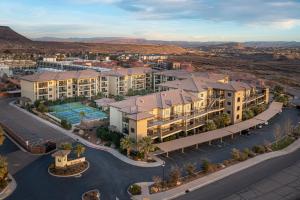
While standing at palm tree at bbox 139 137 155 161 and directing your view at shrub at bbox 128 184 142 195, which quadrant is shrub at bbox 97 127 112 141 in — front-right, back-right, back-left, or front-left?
back-right

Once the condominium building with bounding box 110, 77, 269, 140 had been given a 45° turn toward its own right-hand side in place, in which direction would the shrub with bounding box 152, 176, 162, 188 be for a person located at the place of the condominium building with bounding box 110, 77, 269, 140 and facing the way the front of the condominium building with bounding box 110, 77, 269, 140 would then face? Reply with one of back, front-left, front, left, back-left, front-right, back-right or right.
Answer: front

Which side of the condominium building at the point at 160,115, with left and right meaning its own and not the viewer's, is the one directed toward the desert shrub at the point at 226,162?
front

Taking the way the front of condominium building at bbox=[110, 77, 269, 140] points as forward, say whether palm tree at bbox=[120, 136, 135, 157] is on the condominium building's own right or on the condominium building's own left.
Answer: on the condominium building's own right

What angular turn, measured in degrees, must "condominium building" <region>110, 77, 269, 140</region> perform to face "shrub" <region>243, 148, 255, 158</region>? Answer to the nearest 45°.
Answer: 0° — it already faces it

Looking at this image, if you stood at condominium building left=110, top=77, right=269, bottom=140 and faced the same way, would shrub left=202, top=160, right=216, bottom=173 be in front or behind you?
in front

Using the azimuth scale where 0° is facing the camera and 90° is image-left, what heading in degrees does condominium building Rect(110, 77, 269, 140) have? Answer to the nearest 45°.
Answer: approximately 315°

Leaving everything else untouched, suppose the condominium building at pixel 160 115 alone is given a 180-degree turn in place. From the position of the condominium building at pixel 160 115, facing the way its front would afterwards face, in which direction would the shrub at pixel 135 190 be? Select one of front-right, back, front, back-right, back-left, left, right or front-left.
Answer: back-left

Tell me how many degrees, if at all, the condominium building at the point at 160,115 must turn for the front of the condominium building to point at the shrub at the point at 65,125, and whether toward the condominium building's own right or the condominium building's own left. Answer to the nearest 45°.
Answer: approximately 135° to the condominium building's own right

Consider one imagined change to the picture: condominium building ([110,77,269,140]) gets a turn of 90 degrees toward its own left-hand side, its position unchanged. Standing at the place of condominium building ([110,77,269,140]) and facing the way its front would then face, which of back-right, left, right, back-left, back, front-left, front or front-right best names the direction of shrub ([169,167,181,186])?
back-right
